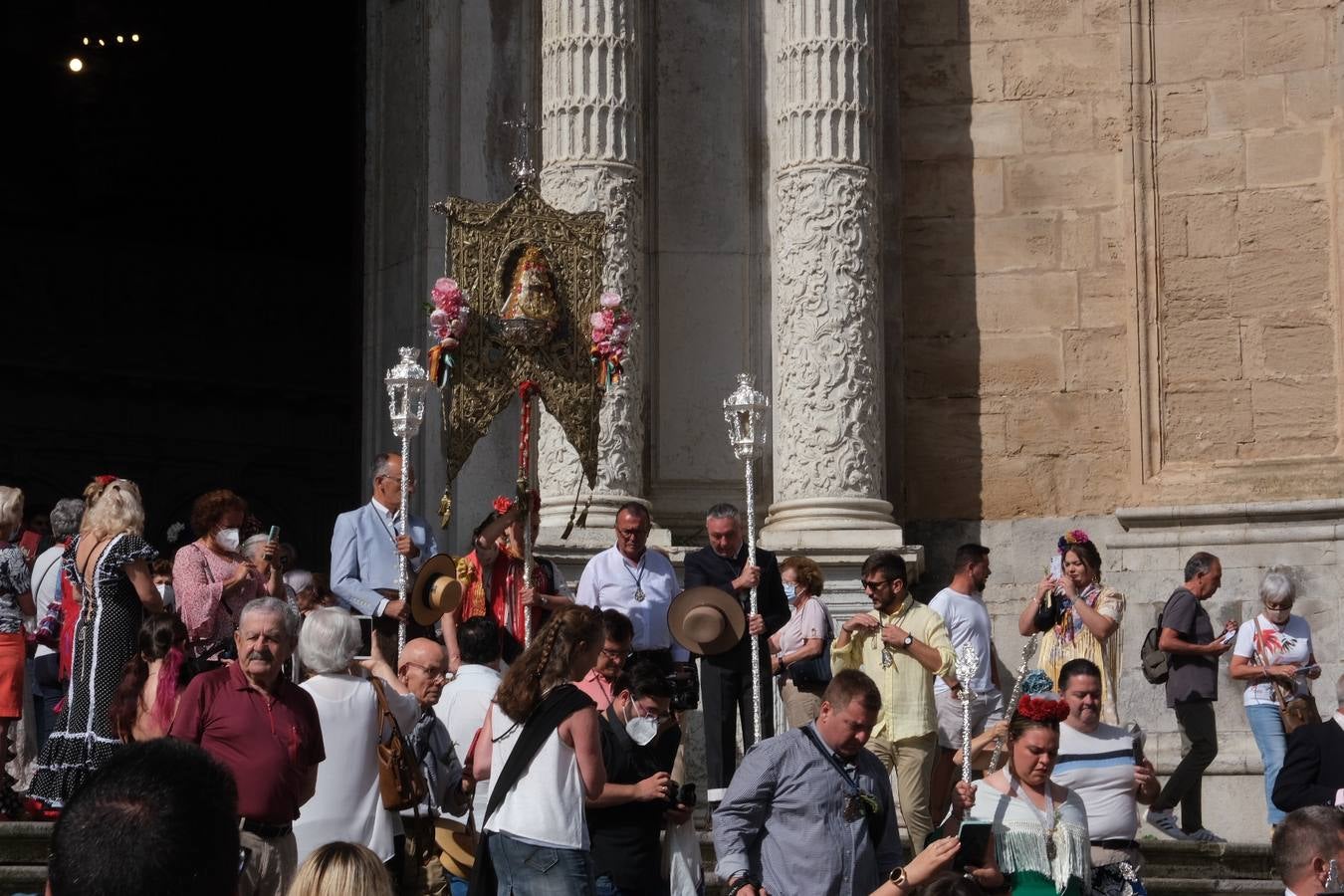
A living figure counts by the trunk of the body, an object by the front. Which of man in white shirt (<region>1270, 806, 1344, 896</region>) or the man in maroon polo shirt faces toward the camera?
the man in maroon polo shirt

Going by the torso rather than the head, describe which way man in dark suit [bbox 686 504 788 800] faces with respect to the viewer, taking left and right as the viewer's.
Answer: facing the viewer

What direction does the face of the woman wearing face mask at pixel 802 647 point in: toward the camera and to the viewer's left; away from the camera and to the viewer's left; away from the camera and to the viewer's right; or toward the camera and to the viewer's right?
toward the camera and to the viewer's left

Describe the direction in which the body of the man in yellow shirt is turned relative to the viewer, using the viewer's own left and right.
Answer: facing the viewer and to the left of the viewer

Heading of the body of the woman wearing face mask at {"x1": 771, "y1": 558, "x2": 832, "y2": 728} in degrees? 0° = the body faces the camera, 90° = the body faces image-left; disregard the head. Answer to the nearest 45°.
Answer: approximately 45°

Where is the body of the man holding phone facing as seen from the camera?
to the viewer's right

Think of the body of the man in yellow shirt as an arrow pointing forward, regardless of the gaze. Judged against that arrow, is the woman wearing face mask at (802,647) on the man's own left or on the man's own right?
on the man's own right

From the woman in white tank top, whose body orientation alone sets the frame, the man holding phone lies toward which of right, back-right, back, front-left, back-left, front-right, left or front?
front

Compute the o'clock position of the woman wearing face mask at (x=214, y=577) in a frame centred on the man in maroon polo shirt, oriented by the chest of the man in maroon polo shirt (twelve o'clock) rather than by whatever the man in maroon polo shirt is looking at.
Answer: The woman wearing face mask is roughly at 6 o'clock from the man in maroon polo shirt.

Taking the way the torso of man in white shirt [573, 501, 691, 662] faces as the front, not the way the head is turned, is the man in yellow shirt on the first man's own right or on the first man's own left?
on the first man's own left

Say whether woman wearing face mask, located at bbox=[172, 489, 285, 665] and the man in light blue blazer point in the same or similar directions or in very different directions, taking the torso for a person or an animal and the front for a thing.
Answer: same or similar directions

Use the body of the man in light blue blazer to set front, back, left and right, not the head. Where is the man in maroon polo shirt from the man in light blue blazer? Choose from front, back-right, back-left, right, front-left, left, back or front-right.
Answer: front-right

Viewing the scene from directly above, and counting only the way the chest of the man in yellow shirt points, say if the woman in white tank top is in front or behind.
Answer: in front

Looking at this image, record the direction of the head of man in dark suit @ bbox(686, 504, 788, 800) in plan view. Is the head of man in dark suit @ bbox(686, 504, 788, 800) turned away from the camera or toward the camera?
toward the camera
